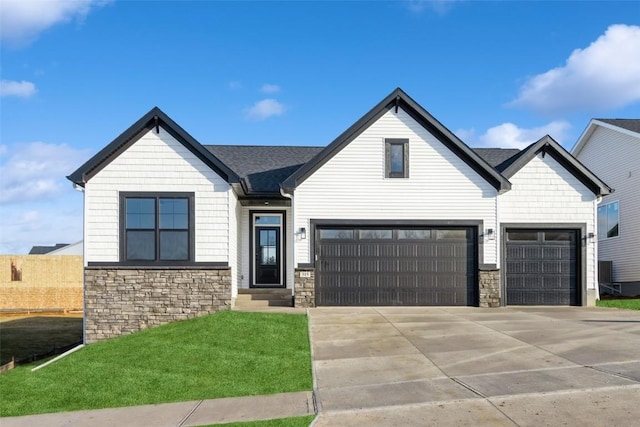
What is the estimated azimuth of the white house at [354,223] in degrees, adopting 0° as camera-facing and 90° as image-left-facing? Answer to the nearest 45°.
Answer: approximately 0°

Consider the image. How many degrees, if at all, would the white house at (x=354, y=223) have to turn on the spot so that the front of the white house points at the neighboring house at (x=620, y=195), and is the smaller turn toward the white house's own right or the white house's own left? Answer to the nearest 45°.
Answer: approximately 135° to the white house's own left

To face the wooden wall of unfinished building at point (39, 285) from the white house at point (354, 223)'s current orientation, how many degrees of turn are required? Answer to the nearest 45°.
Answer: approximately 135° to its right
